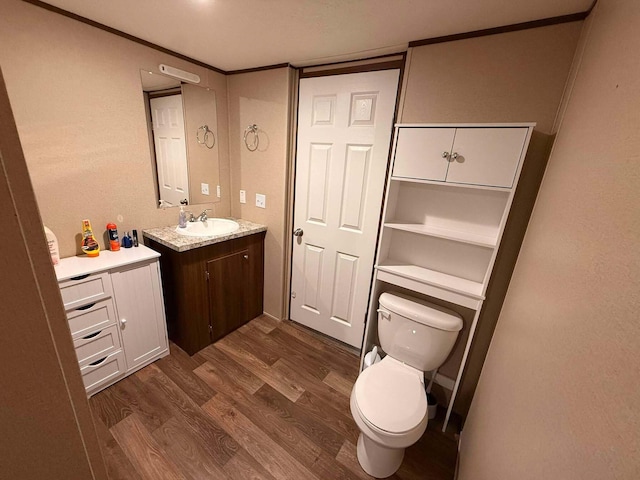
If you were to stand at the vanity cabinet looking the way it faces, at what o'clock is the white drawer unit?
The white drawer unit is roughly at 4 o'clock from the vanity cabinet.

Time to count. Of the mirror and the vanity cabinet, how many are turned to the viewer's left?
0

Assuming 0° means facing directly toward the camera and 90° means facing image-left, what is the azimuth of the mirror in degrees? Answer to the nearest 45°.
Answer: approximately 315°

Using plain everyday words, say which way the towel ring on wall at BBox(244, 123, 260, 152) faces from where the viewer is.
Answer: facing the viewer and to the left of the viewer

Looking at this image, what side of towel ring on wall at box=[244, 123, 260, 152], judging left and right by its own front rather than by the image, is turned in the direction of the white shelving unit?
left

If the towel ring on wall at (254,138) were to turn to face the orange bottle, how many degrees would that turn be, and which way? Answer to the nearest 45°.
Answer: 0° — it already faces it

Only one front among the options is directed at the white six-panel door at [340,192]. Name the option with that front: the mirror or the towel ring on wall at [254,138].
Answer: the mirror

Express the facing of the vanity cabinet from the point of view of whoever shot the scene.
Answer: facing the viewer and to the right of the viewer

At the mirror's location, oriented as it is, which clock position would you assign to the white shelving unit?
The white shelving unit is roughly at 12 o'clock from the mirror.
